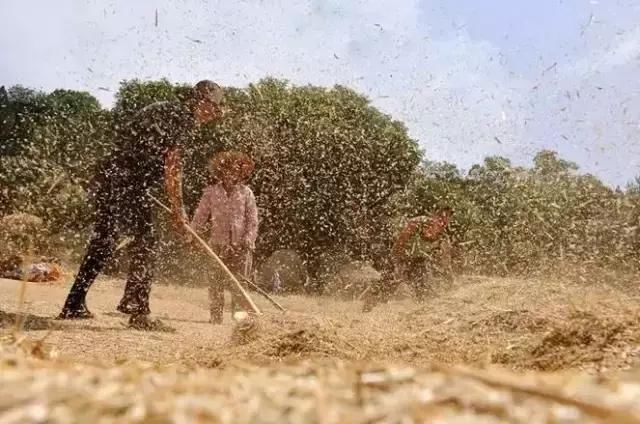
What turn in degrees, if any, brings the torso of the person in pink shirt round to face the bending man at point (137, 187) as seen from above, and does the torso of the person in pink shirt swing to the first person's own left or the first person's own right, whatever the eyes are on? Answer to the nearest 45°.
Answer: approximately 45° to the first person's own right

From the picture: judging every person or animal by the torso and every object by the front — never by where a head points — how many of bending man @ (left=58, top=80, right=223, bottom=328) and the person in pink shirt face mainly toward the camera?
1

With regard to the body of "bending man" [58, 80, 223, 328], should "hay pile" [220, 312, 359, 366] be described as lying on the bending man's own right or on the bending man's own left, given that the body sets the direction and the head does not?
on the bending man's own right

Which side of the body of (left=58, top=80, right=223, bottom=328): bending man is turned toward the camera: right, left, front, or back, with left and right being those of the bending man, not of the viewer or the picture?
right

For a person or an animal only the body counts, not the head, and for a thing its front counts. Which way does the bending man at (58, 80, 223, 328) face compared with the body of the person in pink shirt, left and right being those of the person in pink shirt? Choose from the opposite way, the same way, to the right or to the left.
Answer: to the left

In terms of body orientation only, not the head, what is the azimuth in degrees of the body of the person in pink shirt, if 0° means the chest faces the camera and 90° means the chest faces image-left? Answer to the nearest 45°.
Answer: approximately 0°
